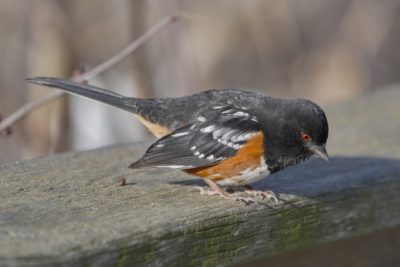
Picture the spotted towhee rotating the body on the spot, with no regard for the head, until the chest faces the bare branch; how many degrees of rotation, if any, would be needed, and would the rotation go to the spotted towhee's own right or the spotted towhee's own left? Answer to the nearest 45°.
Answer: approximately 135° to the spotted towhee's own left

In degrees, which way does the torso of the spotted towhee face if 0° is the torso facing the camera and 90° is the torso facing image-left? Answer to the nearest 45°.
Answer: approximately 270°
